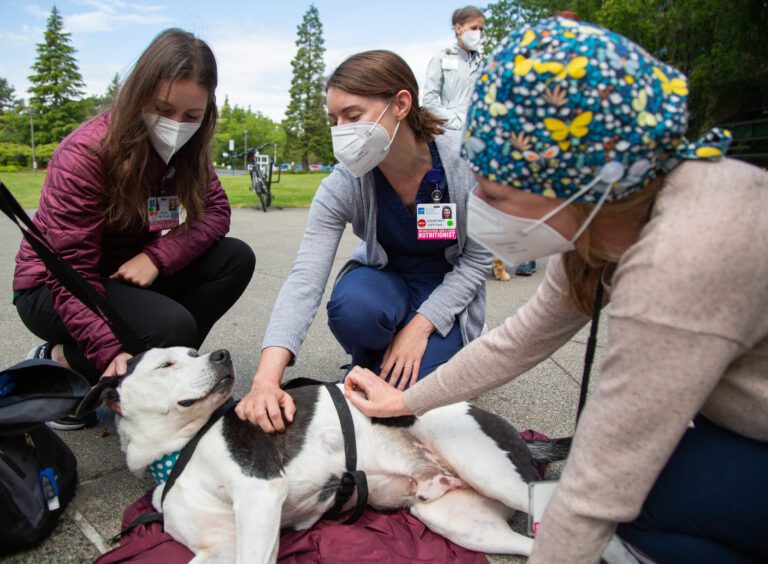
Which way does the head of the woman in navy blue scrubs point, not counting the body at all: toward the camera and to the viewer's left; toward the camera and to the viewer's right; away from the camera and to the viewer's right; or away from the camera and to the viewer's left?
toward the camera and to the viewer's left

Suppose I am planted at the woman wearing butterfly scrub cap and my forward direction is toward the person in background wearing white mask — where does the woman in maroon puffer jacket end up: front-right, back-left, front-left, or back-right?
front-left

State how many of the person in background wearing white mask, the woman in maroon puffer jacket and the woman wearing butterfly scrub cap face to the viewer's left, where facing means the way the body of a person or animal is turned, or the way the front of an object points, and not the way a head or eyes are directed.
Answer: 1

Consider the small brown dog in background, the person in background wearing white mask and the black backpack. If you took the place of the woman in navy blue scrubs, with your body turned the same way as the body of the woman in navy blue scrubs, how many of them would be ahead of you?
1

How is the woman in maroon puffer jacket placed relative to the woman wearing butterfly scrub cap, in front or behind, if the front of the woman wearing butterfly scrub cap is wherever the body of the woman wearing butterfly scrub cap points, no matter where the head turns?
in front

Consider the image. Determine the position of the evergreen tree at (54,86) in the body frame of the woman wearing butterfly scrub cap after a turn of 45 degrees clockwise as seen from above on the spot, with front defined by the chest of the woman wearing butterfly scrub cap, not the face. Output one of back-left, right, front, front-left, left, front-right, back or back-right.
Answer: front

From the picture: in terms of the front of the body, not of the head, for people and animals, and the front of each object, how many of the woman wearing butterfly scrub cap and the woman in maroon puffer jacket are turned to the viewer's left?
1

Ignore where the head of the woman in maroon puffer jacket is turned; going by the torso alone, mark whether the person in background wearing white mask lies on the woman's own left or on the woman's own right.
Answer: on the woman's own left

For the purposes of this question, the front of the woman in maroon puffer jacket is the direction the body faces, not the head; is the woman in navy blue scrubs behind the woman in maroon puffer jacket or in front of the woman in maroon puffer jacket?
in front

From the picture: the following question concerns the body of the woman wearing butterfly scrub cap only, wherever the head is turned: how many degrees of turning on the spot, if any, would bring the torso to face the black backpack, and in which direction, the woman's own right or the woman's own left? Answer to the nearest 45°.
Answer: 0° — they already face it

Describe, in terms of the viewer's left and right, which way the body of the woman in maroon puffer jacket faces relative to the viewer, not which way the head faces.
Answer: facing the viewer and to the right of the viewer

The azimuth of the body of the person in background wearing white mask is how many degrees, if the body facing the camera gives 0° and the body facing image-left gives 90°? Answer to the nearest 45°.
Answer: approximately 315°

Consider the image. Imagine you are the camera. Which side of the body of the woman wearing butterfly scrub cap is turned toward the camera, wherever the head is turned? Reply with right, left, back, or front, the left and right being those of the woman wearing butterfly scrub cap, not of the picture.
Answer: left

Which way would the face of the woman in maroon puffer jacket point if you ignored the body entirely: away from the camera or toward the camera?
toward the camera
